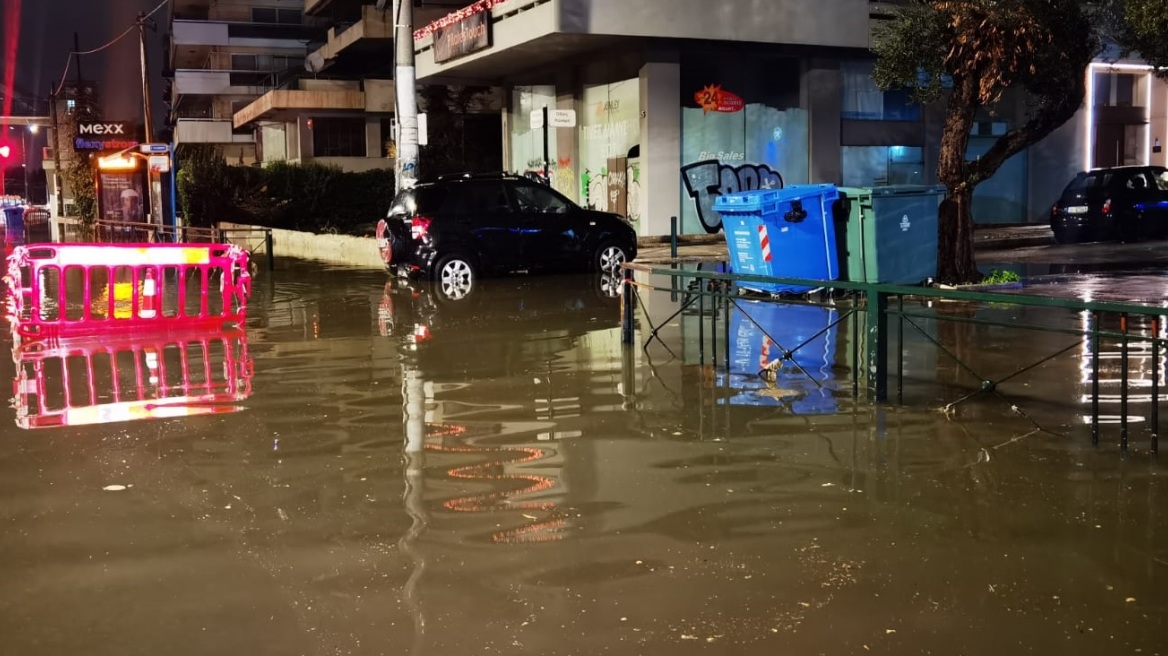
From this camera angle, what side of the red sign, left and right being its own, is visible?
front

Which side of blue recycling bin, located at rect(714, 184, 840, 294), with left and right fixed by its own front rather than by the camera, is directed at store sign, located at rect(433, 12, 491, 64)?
right

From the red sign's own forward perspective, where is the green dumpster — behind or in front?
in front

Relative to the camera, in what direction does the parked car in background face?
facing away from the viewer and to the right of the viewer

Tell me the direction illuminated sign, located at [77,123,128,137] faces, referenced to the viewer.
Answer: facing the viewer

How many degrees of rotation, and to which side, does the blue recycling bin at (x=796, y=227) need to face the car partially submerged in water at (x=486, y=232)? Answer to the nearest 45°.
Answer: approximately 90° to its right

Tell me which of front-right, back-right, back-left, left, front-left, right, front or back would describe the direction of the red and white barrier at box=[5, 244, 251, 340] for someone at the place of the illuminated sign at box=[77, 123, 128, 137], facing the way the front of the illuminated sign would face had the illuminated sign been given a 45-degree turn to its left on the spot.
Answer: front-right

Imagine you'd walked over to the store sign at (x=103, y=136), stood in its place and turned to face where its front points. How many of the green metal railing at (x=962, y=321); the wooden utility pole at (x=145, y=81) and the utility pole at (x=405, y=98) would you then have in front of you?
3

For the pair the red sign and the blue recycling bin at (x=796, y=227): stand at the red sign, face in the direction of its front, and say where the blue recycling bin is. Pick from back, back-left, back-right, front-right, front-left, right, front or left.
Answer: front

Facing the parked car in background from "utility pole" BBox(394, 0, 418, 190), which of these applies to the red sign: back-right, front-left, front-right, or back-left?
front-left

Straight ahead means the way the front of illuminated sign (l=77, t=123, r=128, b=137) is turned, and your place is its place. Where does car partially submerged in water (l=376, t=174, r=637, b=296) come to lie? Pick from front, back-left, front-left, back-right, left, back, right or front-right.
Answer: front

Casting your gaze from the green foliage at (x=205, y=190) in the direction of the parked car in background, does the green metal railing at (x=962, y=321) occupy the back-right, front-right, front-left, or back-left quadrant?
front-right

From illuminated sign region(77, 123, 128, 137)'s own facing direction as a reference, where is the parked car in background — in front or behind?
in front

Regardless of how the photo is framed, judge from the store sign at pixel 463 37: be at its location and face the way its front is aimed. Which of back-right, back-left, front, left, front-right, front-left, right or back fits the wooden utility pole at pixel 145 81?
right

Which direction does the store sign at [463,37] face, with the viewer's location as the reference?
facing the viewer and to the left of the viewer
